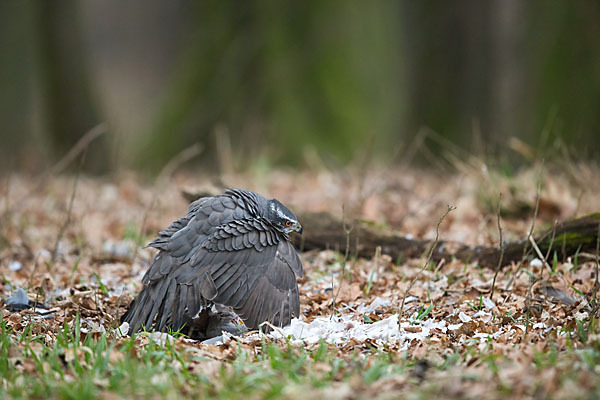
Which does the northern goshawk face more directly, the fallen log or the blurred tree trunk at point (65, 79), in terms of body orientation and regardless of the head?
the fallen log

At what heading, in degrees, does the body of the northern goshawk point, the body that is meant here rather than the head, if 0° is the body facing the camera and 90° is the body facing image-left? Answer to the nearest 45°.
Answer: approximately 270°

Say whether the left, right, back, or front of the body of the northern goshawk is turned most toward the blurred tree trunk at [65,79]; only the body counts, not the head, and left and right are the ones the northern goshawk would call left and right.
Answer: left
